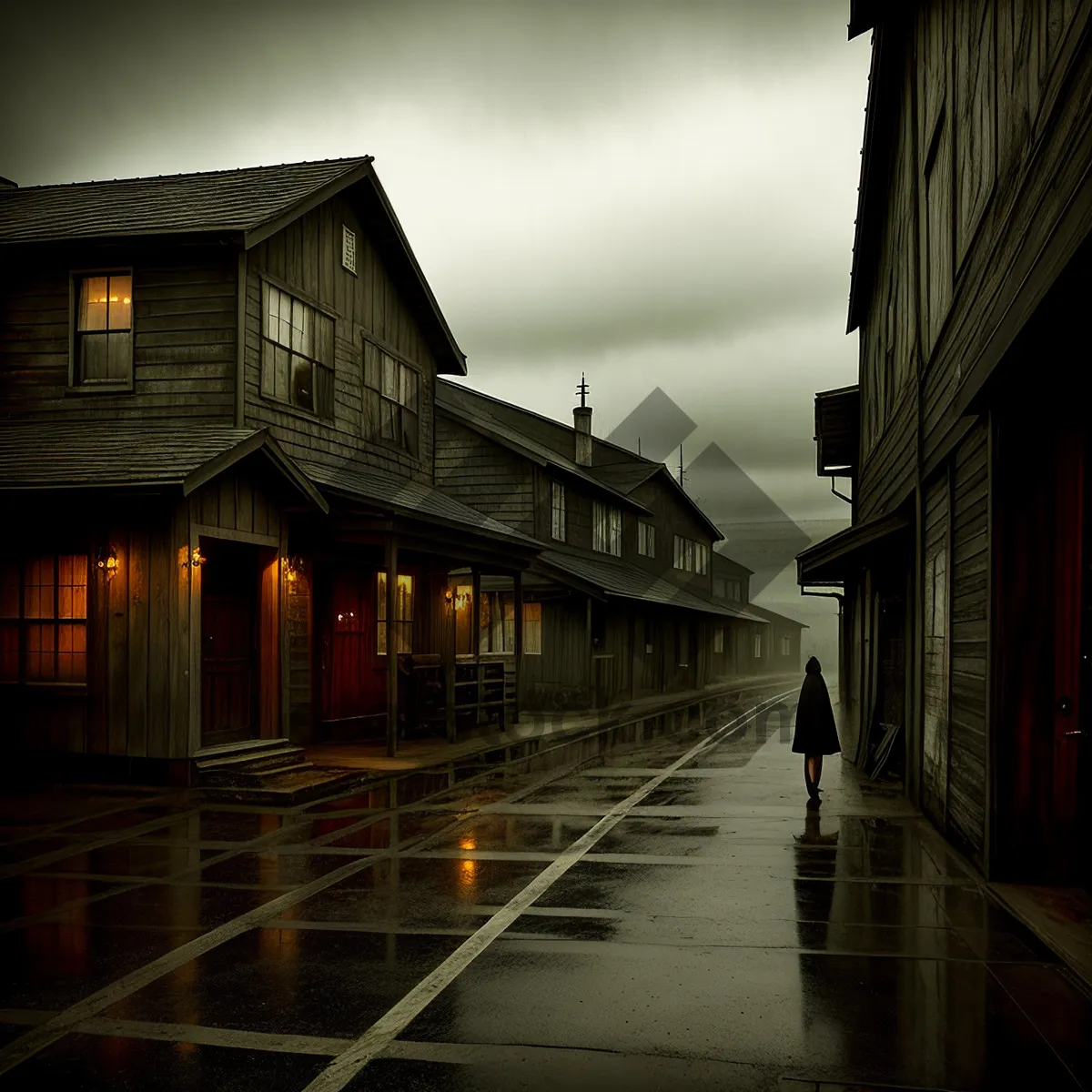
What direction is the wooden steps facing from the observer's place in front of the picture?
facing the viewer and to the right of the viewer

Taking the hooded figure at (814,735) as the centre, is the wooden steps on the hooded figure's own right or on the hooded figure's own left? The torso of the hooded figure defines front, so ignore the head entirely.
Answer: on the hooded figure's own left

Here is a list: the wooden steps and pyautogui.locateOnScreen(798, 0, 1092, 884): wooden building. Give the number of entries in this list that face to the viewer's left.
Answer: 1

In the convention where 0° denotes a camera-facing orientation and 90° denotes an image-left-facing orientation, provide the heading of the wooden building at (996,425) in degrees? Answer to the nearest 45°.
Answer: approximately 90°

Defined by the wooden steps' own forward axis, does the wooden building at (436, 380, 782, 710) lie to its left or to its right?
on its left

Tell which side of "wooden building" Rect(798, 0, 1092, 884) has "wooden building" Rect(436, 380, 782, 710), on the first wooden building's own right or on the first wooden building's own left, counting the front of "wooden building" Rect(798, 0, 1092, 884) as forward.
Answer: on the first wooden building's own right

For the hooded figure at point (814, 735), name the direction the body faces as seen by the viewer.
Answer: away from the camera

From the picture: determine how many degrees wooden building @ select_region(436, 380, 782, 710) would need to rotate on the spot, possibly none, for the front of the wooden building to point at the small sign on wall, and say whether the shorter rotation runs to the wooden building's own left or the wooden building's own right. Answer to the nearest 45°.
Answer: approximately 45° to the wooden building's own right

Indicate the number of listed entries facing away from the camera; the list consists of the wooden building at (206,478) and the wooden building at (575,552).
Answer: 0

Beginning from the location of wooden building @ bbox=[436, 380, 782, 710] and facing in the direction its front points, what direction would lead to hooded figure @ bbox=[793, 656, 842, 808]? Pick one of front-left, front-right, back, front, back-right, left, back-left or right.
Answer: front-right

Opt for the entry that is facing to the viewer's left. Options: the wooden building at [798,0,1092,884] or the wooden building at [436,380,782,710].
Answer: the wooden building at [798,0,1092,884]
